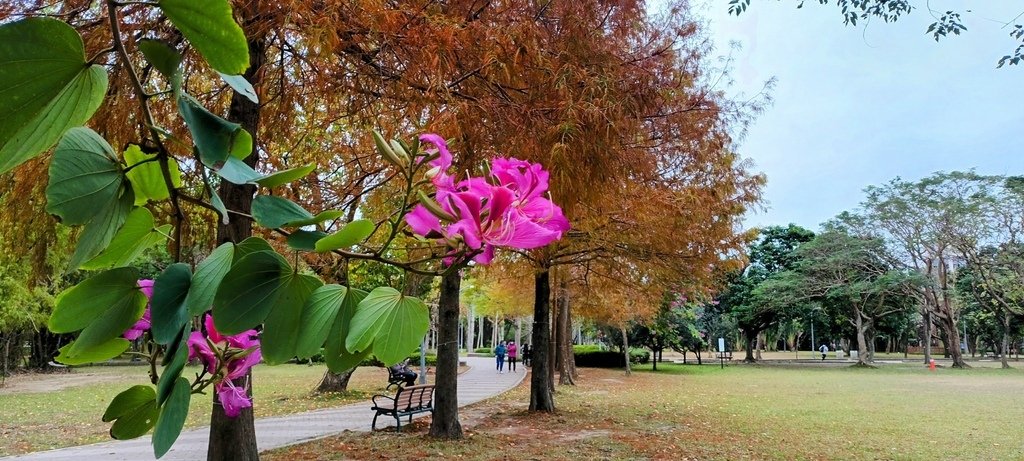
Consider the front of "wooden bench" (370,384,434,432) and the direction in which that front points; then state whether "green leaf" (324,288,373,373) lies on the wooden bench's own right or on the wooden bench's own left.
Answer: on the wooden bench's own left

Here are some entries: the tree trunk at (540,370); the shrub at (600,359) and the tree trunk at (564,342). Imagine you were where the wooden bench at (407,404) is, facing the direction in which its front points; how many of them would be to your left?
0

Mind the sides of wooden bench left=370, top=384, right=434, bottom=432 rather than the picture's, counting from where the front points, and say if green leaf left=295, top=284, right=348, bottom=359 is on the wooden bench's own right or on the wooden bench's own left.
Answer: on the wooden bench's own left

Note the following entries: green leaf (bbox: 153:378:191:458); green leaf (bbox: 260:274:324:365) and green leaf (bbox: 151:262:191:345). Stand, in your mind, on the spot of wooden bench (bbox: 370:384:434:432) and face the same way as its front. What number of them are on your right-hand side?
0

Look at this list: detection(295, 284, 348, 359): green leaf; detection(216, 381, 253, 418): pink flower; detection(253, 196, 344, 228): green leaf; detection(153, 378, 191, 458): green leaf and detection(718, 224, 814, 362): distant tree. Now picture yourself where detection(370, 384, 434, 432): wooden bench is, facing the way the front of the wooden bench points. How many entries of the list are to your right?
1

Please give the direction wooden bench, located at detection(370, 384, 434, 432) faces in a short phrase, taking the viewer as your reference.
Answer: facing away from the viewer and to the left of the viewer
